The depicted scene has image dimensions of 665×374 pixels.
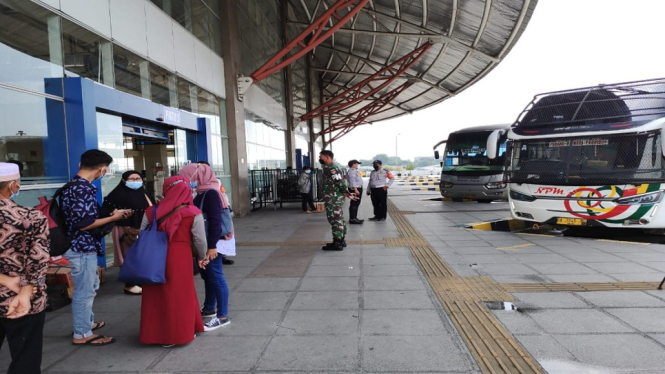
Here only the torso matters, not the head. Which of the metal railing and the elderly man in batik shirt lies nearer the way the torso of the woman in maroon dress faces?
the metal railing

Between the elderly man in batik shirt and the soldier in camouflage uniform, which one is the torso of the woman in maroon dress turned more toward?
the soldier in camouflage uniform

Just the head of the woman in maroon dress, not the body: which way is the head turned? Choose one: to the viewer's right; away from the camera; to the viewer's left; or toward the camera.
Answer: away from the camera

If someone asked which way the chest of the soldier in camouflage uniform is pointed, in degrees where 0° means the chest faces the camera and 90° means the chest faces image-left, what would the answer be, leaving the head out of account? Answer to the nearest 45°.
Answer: approximately 90°

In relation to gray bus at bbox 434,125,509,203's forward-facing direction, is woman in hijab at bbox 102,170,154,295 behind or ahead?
ahead

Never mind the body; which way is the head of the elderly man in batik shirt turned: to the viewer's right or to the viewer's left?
to the viewer's right

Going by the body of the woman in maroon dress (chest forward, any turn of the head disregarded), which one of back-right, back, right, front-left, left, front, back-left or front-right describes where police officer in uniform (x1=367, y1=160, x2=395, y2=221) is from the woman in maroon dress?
front-right

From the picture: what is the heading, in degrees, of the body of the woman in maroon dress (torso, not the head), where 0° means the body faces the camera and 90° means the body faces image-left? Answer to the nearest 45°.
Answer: approximately 180°
